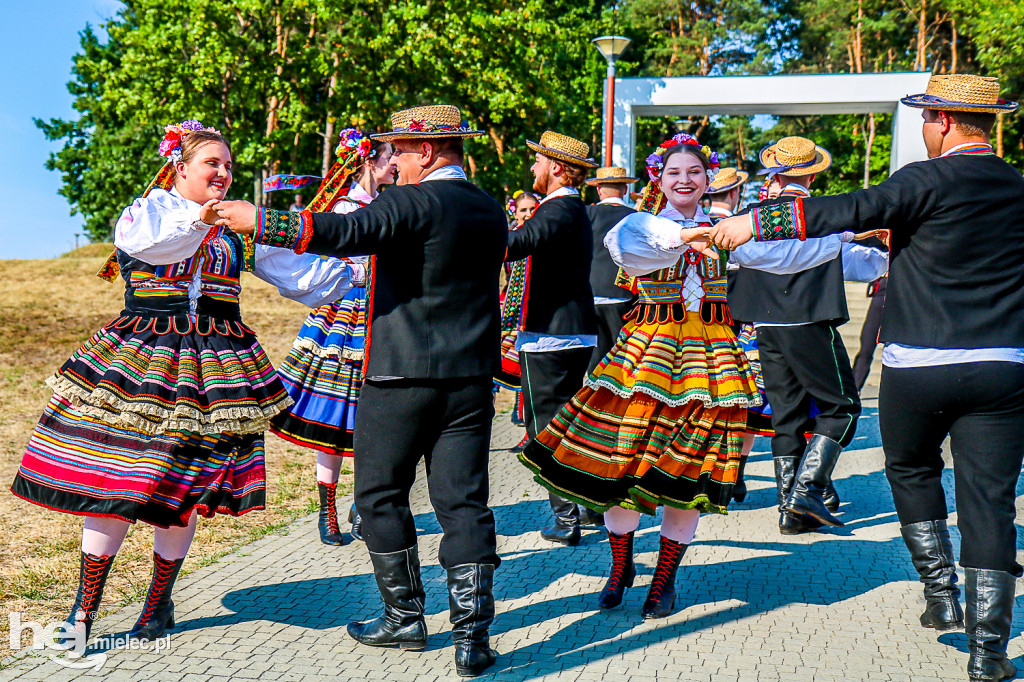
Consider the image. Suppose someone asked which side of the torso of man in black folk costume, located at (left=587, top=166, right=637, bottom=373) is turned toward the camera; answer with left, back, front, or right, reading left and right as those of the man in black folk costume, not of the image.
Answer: back

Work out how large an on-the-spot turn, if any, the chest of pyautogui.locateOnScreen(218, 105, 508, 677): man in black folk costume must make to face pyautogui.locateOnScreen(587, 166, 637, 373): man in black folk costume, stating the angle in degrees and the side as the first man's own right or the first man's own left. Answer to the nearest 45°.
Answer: approximately 90° to the first man's own right

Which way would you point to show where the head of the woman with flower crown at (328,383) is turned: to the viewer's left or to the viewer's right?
to the viewer's right

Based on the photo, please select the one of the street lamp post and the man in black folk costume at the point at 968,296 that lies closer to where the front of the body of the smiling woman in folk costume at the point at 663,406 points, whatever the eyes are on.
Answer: the man in black folk costume

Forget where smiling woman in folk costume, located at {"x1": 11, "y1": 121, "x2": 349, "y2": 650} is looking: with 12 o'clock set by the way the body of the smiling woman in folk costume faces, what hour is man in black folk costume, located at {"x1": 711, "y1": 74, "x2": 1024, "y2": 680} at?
The man in black folk costume is roughly at 11 o'clock from the smiling woman in folk costume.

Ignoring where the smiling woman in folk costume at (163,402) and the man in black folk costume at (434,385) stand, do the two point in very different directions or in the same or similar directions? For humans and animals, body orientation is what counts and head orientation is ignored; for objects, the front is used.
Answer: very different directions

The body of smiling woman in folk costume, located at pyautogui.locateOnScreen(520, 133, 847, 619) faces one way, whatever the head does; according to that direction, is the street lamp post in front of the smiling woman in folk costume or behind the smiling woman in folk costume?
behind

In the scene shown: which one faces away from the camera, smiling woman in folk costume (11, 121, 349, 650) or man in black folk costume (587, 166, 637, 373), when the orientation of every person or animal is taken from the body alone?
the man in black folk costume

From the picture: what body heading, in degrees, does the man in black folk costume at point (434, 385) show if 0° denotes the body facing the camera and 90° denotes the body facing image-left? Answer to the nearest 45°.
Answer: approximately 135°

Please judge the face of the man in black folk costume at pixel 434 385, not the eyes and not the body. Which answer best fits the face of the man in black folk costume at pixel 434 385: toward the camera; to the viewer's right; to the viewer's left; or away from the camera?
to the viewer's left
